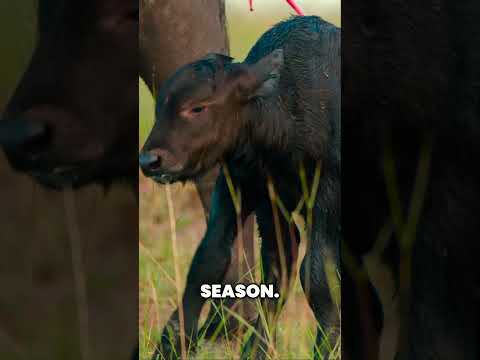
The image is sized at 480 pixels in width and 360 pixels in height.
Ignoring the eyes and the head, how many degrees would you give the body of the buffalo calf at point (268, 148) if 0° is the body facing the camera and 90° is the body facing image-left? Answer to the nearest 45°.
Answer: approximately 45°
